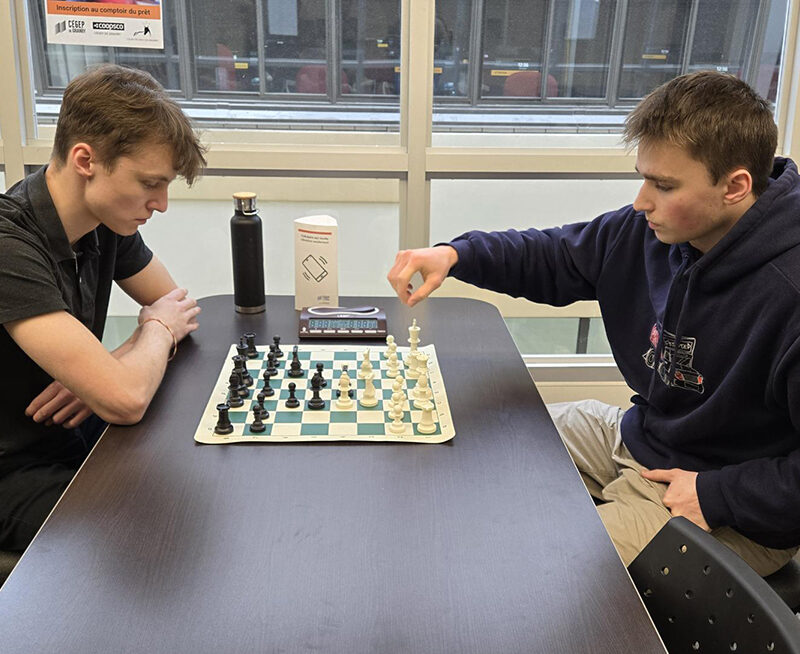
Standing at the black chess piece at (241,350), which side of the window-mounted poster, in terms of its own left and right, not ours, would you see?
front

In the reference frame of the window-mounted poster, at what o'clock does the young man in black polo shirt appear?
The young man in black polo shirt is roughly at 12 o'clock from the window-mounted poster.

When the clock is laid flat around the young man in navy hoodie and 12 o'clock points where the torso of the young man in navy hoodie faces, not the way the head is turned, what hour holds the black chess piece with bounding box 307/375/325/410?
The black chess piece is roughly at 1 o'clock from the young man in navy hoodie.

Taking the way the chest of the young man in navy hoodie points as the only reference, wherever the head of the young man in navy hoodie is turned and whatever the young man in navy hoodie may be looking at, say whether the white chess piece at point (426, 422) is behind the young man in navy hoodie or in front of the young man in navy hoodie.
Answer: in front

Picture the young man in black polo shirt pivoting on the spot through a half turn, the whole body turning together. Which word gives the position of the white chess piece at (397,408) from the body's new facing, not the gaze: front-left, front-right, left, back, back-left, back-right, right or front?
back

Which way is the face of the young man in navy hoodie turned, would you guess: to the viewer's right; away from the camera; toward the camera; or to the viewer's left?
to the viewer's left

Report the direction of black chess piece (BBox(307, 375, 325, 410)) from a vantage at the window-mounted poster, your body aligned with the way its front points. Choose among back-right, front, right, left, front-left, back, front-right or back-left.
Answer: front

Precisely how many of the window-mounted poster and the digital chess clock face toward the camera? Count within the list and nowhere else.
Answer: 2

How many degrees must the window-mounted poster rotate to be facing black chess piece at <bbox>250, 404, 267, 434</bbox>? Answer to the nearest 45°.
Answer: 0° — it already faces it

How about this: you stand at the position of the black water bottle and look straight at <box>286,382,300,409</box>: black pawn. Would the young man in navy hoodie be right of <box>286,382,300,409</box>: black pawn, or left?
left

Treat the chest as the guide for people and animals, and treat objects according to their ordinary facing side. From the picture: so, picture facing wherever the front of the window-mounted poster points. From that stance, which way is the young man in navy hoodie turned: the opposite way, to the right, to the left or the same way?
to the right

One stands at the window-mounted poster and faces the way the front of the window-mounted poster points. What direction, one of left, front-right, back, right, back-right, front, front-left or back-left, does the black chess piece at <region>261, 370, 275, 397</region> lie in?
front

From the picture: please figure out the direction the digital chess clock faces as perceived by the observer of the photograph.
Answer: facing the viewer

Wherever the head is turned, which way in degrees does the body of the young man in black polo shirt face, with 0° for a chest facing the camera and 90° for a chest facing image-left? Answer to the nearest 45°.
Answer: approximately 315°
